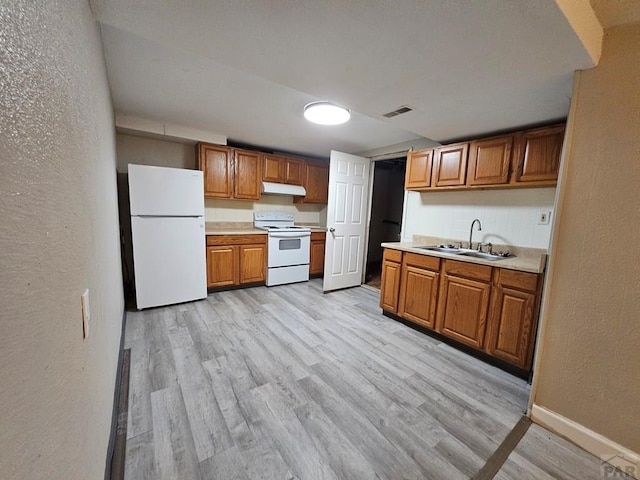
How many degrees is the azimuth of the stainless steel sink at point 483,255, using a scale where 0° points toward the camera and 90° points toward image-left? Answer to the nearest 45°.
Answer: approximately 45°

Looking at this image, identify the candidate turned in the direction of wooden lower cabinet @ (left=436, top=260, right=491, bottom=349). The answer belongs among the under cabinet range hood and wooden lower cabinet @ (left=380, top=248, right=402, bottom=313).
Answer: the under cabinet range hood

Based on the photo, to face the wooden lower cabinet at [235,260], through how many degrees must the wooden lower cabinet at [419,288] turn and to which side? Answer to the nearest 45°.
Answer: approximately 45° to its right

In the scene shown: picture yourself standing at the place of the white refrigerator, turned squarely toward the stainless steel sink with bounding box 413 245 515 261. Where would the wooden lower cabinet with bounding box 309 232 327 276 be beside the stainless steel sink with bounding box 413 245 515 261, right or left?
left

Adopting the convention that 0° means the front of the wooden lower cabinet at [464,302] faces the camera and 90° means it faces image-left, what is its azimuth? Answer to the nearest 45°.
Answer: approximately 45°

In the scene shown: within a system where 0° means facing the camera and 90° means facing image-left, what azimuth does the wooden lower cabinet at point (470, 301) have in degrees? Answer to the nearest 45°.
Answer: approximately 45°
